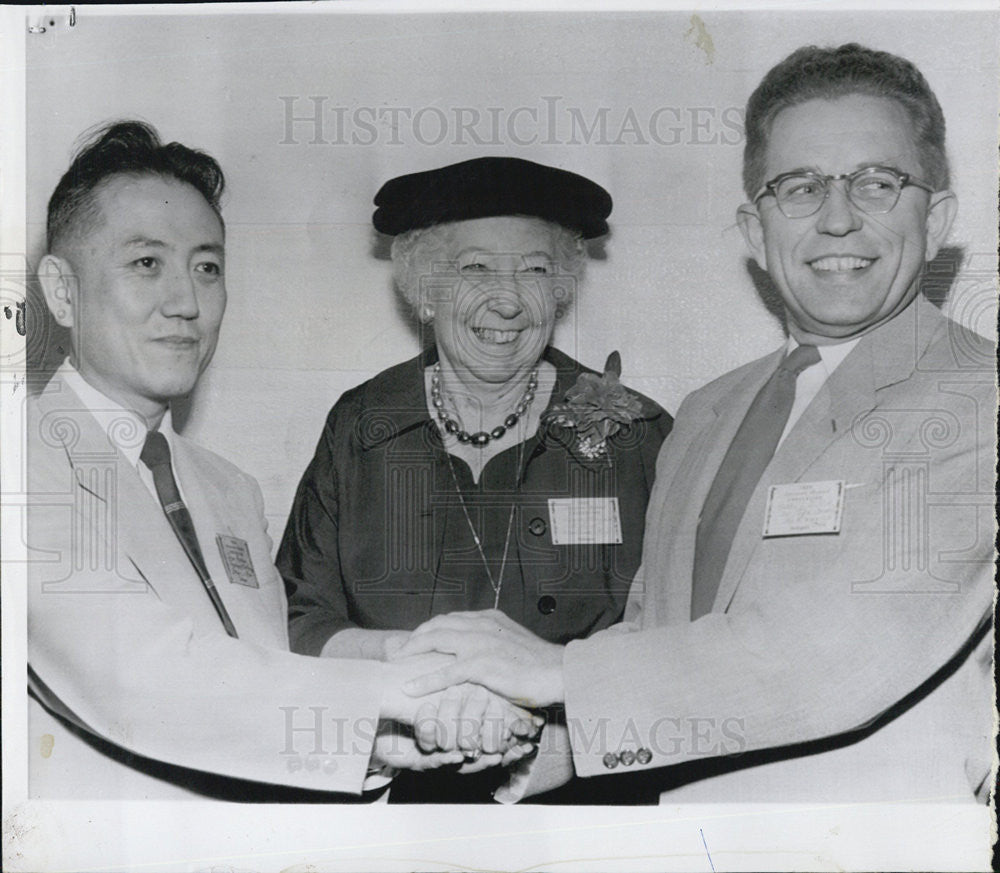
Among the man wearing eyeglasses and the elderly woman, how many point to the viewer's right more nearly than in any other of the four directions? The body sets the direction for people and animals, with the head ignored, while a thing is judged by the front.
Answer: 0

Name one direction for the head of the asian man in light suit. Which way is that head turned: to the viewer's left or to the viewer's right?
to the viewer's right

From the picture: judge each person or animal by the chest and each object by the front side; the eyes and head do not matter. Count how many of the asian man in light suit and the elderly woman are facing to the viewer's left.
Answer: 0

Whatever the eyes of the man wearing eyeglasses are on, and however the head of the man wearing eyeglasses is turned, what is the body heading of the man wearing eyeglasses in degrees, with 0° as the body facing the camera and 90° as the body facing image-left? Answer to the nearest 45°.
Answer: approximately 45°

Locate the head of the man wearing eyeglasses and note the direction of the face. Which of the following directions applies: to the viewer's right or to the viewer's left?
to the viewer's left

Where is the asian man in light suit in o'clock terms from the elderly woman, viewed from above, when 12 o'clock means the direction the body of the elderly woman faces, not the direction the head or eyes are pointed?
The asian man in light suit is roughly at 3 o'clock from the elderly woman.

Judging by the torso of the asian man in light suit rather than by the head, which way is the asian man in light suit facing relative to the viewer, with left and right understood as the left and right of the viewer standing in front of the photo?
facing the viewer and to the right of the viewer

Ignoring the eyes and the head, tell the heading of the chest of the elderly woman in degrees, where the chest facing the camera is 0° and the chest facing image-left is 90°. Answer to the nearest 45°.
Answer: approximately 0°

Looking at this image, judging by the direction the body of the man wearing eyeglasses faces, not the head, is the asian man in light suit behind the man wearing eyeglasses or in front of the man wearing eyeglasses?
in front

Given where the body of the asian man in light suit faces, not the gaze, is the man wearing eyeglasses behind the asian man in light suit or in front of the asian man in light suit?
in front
